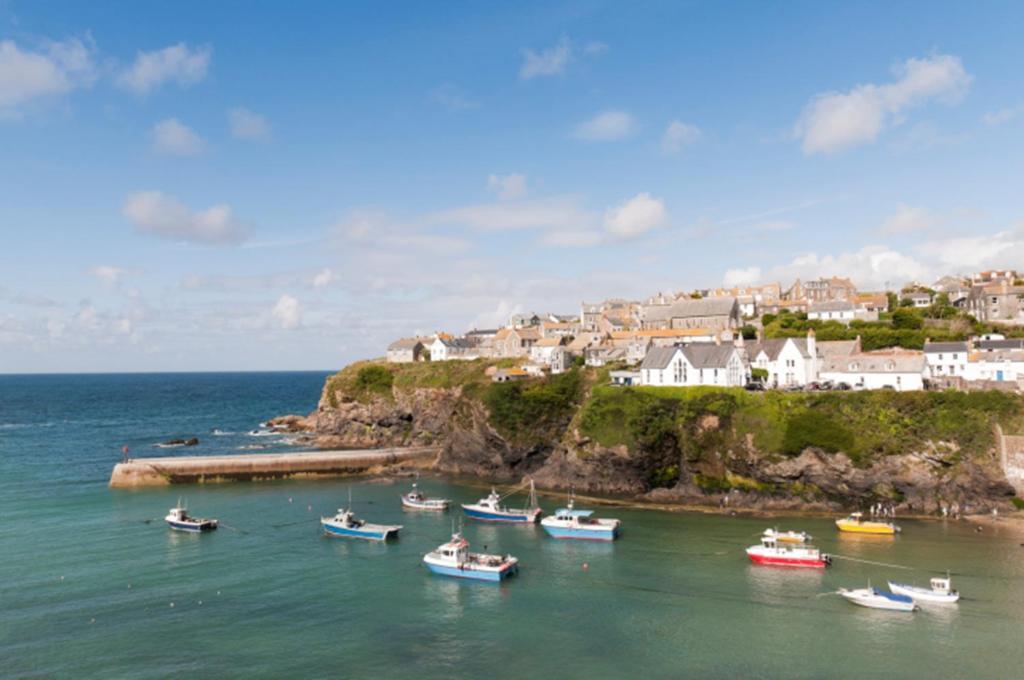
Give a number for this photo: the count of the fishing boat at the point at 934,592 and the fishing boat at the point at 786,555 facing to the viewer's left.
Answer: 2

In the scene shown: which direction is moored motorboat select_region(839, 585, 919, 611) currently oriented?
to the viewer's left

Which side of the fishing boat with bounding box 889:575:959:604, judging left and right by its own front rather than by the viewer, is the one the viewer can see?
left

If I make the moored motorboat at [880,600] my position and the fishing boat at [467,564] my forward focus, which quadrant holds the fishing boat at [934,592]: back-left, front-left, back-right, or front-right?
back-right

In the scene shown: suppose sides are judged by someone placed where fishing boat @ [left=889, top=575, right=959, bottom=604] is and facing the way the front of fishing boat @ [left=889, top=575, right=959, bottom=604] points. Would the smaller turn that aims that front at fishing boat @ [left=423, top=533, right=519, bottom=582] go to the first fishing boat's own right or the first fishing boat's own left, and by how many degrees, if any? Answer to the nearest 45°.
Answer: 0° — it already faces it

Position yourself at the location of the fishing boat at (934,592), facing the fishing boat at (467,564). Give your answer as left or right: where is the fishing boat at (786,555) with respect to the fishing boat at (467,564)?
right

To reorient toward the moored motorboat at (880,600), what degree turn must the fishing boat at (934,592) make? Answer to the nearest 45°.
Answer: approximately 45° to its left

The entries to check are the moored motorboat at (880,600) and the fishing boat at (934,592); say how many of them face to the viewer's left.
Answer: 2

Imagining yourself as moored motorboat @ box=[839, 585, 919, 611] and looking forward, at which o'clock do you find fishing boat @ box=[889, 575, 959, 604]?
The fishing boat is roughly at 5 o'clock from the moored motorboat.

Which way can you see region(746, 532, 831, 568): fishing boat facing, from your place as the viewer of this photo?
facing to the left of the viewer
